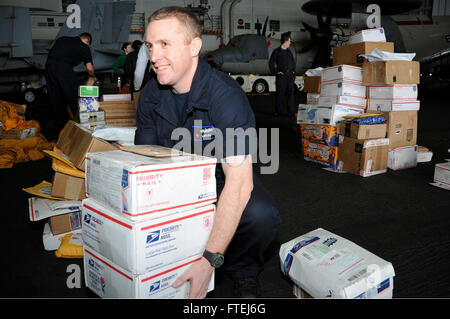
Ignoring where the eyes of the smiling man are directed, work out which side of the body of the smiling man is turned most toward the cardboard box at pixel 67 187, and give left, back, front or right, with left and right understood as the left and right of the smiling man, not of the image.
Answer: right

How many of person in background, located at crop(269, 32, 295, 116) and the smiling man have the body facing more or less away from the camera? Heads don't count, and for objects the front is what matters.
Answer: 0

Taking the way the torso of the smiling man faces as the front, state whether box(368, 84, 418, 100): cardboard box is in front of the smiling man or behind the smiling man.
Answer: behind

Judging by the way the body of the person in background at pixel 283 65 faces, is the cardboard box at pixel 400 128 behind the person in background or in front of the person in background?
in front

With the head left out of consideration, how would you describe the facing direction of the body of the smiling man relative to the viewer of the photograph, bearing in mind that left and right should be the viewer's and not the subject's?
facing the viewer and to the left of the viewer

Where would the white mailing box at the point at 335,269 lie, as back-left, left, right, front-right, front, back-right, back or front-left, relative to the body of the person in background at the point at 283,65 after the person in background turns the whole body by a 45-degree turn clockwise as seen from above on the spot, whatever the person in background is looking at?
front

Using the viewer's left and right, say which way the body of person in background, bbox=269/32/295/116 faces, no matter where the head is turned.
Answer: facing the viewer and to the right of the viewer

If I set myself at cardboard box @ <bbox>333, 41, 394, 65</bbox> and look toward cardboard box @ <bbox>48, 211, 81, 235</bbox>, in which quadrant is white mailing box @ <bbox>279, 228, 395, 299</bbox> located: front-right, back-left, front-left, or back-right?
front-left

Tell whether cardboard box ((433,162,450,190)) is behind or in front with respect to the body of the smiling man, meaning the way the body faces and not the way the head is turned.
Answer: behind
